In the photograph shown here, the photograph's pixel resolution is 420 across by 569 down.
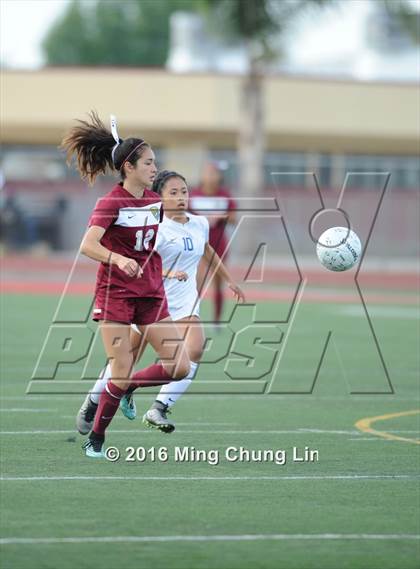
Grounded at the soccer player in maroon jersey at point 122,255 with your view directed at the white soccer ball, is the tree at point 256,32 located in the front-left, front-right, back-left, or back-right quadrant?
front-left

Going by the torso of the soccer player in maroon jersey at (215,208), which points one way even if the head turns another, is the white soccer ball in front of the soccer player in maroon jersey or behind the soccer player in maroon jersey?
in front

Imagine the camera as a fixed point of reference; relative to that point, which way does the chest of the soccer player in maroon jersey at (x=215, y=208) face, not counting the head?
toward the camera

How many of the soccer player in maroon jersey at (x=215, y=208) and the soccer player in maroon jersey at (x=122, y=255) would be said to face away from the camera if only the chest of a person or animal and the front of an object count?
0

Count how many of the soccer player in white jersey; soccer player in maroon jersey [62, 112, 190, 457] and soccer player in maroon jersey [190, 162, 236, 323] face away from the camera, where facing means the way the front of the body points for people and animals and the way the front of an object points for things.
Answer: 0

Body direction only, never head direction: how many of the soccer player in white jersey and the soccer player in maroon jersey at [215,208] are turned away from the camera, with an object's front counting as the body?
0

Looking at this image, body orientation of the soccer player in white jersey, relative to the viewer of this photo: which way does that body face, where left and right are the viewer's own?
facing the viewer and to the right of the viewer
